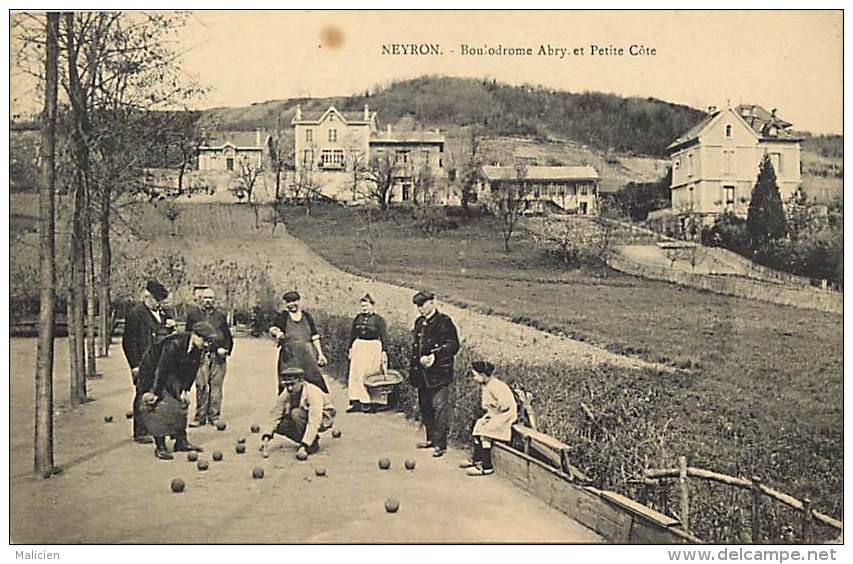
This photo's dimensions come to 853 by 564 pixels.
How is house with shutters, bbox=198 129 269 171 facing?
toward the camera

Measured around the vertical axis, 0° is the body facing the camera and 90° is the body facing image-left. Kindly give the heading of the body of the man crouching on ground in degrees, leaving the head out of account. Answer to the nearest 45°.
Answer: approximately 45°

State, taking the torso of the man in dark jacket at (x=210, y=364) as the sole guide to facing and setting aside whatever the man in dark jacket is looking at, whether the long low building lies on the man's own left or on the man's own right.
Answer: on the man's own left

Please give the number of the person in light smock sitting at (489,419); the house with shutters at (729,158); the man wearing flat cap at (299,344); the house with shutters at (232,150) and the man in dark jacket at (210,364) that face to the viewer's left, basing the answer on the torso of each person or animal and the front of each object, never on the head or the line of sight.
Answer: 1

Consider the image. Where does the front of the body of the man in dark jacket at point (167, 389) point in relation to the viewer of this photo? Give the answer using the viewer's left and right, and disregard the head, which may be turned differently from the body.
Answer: facing the viewer and to the right of the viewer

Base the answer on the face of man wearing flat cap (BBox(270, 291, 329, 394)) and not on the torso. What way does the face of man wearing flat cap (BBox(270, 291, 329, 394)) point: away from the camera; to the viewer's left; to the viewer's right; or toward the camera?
toward the camera

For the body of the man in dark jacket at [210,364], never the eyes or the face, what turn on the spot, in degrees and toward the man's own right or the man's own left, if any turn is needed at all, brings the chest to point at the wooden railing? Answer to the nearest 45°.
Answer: approximately 45° to the man's own left

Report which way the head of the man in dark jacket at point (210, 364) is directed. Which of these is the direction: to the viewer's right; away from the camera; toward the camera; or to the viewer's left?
toward the camera

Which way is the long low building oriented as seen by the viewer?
toward the camera

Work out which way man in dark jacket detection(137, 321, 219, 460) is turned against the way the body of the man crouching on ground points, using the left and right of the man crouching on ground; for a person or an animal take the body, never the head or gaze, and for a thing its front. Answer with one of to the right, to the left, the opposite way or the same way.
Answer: to the left
